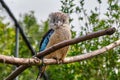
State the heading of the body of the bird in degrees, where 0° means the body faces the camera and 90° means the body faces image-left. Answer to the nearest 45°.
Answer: approximately 315°
